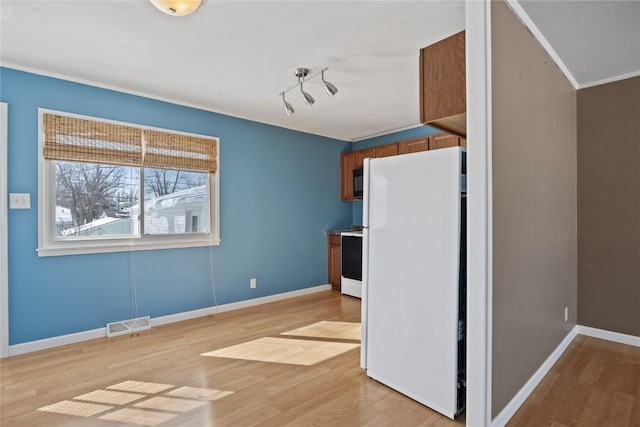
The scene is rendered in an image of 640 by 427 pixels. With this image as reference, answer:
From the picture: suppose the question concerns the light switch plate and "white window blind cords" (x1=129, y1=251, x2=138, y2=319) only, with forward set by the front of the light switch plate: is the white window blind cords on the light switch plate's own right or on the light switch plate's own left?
on the light switch plate's own left

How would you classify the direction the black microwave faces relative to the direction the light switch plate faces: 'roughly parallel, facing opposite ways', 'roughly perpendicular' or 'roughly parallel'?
roughly perpendicular

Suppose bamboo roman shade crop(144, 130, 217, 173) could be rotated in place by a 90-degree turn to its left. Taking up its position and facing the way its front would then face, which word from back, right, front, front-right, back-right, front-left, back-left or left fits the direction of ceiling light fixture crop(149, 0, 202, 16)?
back-right

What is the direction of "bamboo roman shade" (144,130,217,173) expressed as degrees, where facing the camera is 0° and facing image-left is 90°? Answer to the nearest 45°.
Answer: approximately 315°

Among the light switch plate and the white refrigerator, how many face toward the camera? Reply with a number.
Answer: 1
